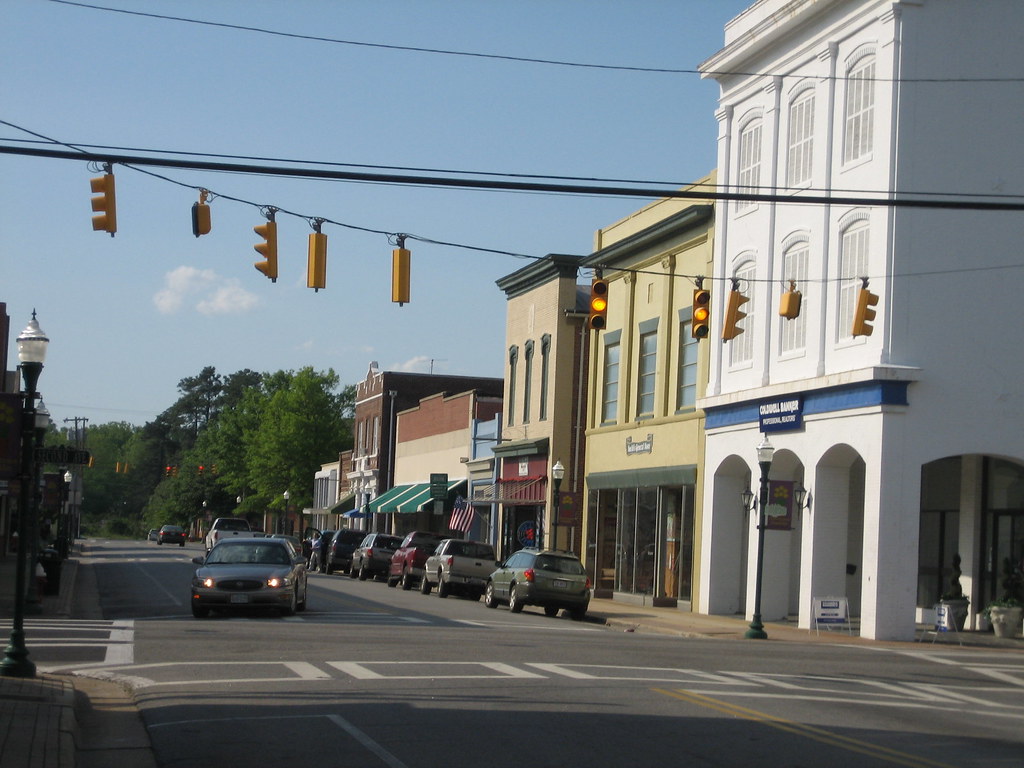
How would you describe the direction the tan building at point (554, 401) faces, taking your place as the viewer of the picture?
facing the viewer and to the left of the viewer

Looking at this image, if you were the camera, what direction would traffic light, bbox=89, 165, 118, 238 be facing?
facing to the left of the viewer

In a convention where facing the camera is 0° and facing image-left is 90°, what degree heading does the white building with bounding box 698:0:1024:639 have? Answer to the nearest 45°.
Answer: approximately 45°

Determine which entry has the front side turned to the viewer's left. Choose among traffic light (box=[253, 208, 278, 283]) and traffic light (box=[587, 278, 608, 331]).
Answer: traffic light (box=[253, 208, 278, 283])

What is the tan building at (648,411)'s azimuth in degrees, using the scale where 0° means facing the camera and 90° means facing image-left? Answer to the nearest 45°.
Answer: approximately 45°

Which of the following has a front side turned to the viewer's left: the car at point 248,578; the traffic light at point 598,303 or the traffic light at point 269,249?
the traffic light at point 269,249

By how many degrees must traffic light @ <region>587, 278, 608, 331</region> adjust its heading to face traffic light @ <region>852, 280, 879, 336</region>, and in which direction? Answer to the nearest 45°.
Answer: approximately 90° to its left

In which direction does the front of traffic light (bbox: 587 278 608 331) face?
toward the camera

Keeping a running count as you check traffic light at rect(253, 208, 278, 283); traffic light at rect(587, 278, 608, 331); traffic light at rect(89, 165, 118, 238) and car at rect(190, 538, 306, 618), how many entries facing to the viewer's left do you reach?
2

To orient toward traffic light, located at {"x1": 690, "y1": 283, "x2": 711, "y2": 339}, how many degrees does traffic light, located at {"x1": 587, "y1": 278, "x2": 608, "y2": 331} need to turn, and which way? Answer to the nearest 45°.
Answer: approximately 135° to its left

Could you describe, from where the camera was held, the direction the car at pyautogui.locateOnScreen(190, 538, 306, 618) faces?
facing the viewer

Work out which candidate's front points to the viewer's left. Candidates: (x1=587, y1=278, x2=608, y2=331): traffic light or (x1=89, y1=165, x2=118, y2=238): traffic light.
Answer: (x1=89, y1=165, x2=118, y2=238): traffic light
